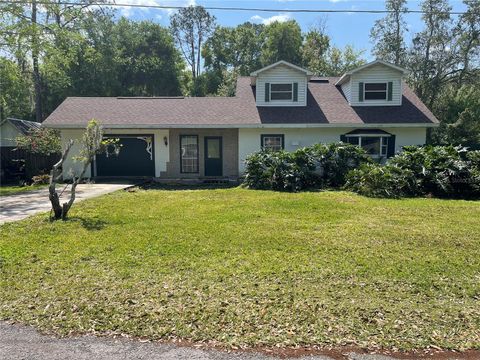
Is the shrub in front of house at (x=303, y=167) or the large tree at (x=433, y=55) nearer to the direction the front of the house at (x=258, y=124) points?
the shrub in front of house

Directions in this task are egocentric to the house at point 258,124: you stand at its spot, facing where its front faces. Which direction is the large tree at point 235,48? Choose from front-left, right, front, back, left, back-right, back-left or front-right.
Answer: back

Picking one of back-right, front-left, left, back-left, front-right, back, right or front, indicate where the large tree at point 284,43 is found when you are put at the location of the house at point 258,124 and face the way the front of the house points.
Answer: back

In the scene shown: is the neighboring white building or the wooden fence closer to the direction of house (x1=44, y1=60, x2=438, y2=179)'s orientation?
the wooden fence

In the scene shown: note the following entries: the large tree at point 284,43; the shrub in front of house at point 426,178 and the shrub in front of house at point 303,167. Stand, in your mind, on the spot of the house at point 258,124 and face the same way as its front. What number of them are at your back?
1

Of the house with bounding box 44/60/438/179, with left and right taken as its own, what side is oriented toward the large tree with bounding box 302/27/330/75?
back

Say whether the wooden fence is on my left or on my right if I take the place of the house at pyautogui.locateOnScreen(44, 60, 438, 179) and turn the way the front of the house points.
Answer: on my right

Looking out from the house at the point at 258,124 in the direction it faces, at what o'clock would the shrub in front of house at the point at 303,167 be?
The shrub in front of house is roughly at 11 o'clock from the house.

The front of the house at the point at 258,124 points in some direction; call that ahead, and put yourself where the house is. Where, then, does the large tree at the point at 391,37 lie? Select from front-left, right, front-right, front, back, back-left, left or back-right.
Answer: back-left

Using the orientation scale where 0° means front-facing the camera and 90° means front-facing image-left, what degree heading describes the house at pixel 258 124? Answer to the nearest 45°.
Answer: approximately 0°

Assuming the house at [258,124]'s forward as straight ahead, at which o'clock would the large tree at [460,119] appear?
The large tree is roughly at 8 o'clock from the house.

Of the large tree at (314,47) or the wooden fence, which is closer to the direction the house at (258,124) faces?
the wooden fence

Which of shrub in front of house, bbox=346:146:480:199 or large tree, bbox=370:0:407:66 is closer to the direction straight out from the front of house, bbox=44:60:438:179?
the shrub in front of house

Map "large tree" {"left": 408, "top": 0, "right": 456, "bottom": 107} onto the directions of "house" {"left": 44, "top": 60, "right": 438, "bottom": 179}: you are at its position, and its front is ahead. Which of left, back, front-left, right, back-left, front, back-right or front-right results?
back-left

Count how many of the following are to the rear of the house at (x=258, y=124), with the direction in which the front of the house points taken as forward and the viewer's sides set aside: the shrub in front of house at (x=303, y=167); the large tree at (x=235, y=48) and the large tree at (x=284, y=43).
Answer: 2
